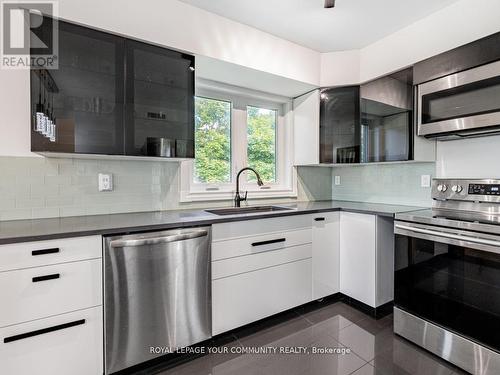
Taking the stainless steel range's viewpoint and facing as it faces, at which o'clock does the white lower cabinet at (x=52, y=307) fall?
The white lower cabinet is roughly at 12 o'clock from the stainless steel range.

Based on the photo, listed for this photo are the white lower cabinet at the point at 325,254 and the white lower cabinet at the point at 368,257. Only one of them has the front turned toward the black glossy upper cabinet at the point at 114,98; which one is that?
the white lower cabinet at the point at 368,257

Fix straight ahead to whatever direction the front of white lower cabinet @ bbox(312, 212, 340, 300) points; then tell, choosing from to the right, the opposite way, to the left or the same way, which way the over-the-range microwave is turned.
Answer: to the right

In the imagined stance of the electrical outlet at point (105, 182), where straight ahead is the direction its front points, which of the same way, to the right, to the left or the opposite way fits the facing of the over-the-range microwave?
to the right

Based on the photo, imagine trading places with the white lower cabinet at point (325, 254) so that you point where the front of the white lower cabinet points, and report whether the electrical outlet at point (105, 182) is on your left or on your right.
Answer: on your right

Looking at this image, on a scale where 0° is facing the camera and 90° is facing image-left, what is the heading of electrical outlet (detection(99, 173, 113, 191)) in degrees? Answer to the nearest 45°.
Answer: approximately 0°

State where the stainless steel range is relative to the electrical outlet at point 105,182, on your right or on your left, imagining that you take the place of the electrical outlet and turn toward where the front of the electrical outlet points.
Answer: on your left

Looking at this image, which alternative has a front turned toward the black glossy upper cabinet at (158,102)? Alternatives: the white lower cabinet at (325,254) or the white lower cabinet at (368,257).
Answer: the white lower cabinet at (368,257)
